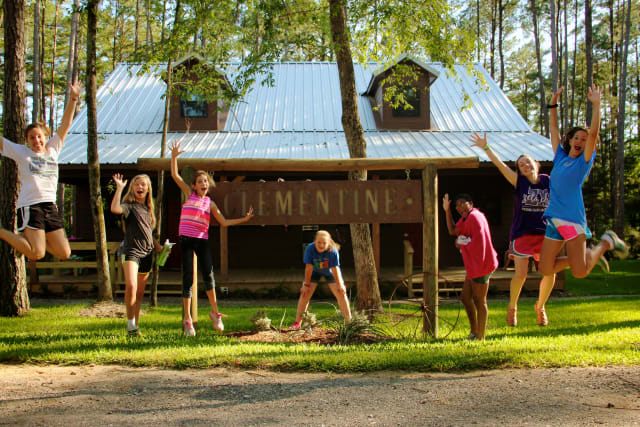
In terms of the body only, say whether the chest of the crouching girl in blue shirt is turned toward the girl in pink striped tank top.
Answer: no

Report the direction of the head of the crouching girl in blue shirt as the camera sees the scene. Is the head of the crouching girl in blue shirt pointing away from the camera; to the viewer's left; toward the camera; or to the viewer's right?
toward the camera

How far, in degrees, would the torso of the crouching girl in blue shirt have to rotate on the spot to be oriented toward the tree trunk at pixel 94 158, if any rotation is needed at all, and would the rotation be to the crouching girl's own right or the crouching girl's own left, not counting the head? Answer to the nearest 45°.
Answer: approximately 135° to the crouching girl's own right

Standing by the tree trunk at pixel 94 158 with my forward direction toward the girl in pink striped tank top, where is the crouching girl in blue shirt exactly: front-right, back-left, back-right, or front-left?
front-left

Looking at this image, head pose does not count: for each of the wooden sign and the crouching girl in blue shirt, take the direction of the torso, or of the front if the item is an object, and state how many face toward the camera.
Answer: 2

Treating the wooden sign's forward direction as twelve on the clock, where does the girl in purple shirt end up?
The girl in purple shirt is roughly at 9 o'clock from the wooden sign.

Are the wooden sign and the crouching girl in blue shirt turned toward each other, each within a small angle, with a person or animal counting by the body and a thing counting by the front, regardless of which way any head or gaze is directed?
no

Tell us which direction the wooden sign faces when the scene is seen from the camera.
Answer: facing the viewer

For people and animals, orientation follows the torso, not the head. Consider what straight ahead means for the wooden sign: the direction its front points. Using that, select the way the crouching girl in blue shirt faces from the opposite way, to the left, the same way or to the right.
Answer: the same way

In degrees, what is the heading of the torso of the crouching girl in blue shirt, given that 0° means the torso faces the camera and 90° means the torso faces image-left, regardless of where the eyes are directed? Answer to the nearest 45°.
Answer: approximately 0°

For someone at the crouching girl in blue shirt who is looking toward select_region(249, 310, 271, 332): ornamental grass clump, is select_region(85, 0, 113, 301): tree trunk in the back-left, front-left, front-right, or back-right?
front-right
